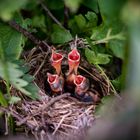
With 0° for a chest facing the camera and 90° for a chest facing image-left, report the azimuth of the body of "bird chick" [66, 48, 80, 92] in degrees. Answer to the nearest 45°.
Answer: approximately 0°

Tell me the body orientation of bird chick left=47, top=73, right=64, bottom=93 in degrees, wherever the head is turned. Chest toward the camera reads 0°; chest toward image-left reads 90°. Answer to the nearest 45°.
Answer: approximately 45°
